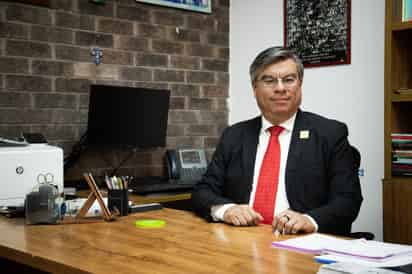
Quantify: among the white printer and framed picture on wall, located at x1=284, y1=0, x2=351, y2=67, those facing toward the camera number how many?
2

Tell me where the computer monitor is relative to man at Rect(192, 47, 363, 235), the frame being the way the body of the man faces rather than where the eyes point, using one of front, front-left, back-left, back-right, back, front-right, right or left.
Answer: back-right

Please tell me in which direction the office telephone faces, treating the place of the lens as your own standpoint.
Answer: facing the viewer

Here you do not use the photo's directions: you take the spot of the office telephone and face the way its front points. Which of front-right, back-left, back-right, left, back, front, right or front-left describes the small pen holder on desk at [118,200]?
front

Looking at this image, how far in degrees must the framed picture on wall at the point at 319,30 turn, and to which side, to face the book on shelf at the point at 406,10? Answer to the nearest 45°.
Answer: approximately 45° to its left

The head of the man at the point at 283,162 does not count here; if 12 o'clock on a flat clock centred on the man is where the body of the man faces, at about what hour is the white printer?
The white printer is roughly at 3 o'clock from the man.

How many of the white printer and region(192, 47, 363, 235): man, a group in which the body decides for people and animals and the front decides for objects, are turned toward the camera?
2

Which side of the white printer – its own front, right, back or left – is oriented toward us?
front

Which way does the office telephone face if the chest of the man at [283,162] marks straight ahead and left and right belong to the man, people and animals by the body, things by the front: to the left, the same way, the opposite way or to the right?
the same way

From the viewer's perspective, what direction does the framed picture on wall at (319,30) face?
toward the camera

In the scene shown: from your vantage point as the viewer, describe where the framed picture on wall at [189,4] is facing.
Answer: facing the viewer and to the right of the viewer

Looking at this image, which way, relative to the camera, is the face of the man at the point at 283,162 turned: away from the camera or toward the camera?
toward the camera

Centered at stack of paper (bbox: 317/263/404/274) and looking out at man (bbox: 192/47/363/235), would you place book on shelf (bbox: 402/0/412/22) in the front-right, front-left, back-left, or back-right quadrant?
front-right

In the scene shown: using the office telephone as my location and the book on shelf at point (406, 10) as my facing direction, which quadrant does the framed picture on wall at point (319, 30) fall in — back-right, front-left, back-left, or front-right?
front-left
